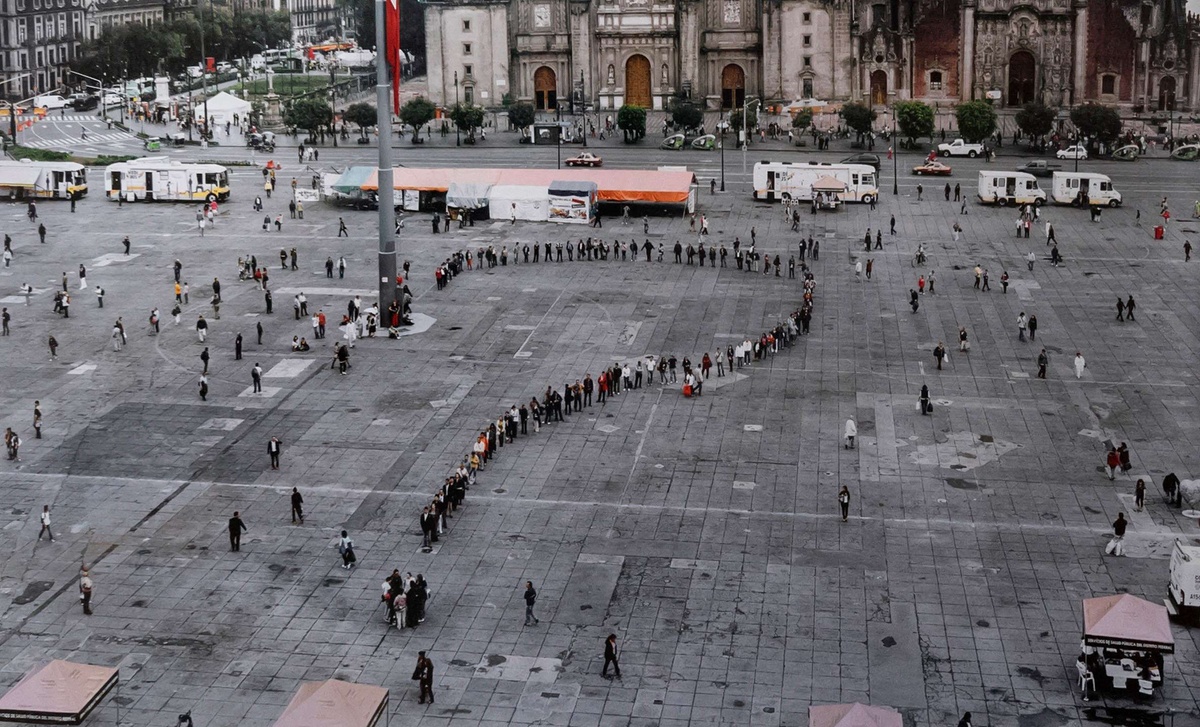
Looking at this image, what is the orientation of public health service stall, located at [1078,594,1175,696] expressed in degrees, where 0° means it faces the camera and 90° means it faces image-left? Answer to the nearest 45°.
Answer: approximately 0°

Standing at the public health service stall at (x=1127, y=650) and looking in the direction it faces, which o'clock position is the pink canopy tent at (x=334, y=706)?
The pink canopy tent is roughly at 2 o'clock from the public health service stall.

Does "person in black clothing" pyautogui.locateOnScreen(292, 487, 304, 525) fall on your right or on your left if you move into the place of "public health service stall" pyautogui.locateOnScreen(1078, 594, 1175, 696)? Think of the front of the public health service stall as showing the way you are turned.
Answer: on your right

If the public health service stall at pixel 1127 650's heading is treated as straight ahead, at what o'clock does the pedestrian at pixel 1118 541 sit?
The pedestrian is roughly at 6 o'clock from the public health service stall.

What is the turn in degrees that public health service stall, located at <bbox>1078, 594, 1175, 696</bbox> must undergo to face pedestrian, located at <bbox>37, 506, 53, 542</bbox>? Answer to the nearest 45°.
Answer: approximately 90° to its right

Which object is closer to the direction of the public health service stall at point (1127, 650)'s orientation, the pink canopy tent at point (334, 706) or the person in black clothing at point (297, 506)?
the pink canopy tent

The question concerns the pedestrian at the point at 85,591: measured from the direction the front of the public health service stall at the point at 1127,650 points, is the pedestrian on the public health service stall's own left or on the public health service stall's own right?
on the public health service stall's own right

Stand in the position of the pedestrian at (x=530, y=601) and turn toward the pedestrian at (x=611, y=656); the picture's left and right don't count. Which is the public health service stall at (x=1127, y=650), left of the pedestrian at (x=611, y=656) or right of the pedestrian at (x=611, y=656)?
left

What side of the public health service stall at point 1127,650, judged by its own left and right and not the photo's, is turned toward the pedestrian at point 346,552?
right

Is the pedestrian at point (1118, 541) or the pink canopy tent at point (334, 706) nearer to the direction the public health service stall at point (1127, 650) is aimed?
the pink canopy tent

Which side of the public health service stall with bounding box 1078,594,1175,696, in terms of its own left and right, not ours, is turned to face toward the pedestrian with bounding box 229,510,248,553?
right

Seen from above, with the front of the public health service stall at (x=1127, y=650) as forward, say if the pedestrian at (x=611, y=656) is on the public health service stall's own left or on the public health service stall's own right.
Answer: on the public health service stall's own right
